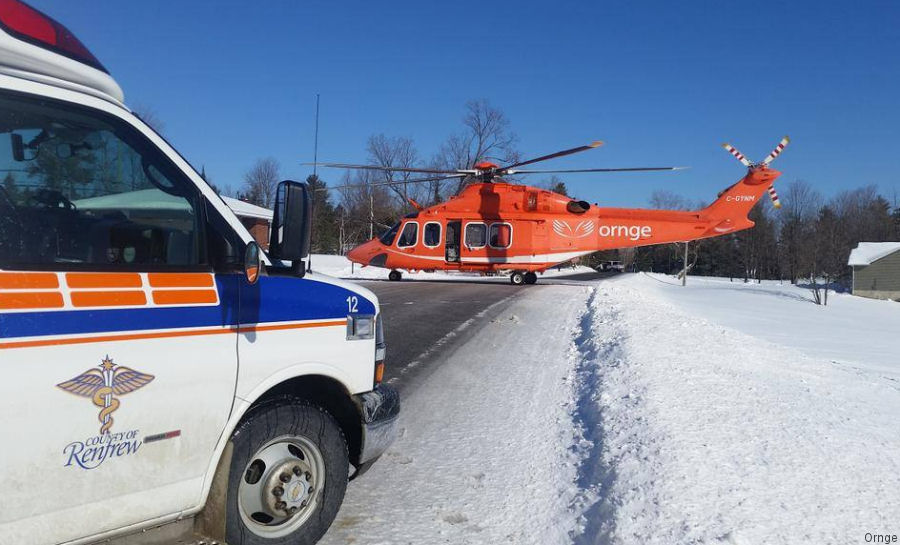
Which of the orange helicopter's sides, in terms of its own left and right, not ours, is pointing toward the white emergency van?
left

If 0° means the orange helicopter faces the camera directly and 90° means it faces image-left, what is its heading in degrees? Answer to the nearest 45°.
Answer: approximately 90°
